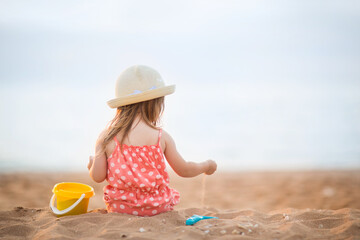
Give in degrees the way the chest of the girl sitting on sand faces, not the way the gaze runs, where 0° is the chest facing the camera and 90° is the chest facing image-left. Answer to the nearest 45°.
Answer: approximately 180°

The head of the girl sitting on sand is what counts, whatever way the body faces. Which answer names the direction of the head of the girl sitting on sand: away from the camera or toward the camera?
away from the camera
